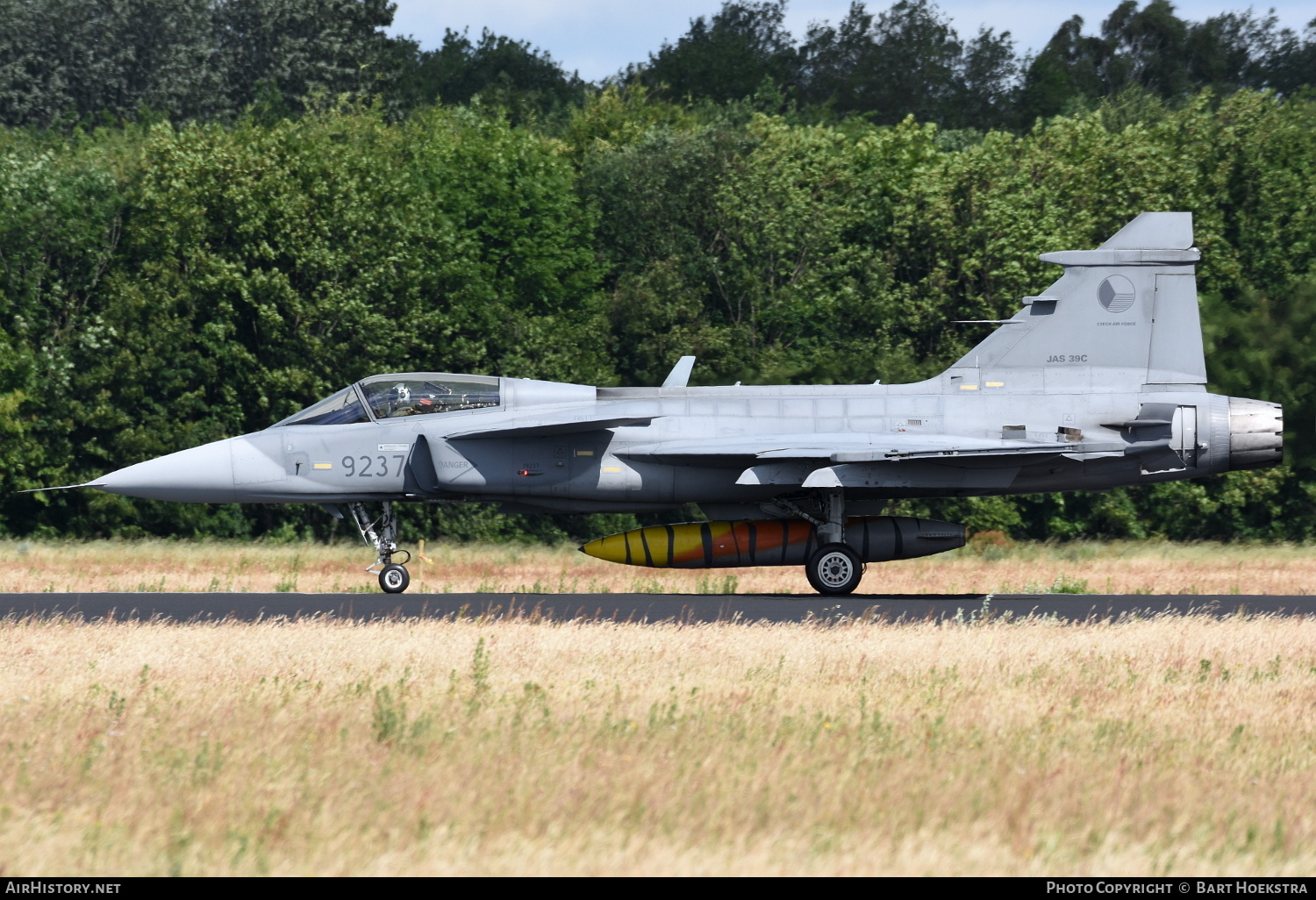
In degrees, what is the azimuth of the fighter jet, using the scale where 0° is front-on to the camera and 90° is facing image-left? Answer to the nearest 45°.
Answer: approximately 90°
